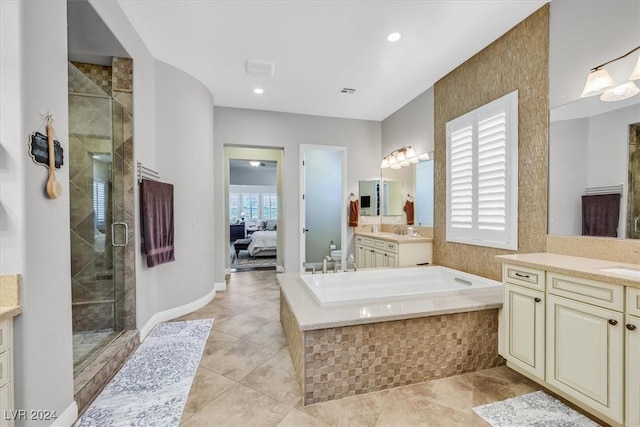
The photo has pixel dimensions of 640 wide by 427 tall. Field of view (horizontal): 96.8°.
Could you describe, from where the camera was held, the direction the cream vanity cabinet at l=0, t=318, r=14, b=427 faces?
facing the viewer and to the right of the viewer

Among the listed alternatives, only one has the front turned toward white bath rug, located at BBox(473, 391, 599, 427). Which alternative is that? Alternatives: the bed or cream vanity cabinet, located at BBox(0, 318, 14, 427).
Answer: the cream vanity cabinet

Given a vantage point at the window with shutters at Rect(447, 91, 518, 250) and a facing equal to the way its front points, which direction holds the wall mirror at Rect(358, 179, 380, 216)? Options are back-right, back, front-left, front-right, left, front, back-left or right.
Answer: right

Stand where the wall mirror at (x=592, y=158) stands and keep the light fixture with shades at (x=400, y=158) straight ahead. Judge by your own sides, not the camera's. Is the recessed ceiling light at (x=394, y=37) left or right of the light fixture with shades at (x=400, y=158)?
left

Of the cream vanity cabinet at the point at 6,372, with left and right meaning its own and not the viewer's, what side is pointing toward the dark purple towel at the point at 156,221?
left

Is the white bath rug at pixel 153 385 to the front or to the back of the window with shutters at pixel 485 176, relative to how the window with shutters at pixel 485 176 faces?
to the front

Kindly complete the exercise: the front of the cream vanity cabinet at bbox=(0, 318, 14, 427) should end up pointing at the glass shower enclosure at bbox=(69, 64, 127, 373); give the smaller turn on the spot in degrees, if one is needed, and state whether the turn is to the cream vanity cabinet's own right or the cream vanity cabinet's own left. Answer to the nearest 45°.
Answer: approximately 135° to the cream vanity cabinet's own left

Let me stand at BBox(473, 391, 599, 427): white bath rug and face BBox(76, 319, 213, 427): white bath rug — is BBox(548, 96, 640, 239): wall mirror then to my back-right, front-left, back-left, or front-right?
back-right

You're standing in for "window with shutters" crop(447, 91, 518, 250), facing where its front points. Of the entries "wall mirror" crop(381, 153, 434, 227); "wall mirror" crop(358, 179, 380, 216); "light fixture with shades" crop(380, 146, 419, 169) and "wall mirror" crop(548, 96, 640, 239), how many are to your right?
3

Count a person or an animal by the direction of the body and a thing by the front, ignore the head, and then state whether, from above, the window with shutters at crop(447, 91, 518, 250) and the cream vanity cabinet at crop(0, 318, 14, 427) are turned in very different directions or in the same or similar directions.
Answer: very different directions

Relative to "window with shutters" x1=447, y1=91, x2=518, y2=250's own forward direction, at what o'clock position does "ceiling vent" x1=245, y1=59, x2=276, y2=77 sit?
The ceiling vent is roughly at 1 o'clock from the window with shutters.

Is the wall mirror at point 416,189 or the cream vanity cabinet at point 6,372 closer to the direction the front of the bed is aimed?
the cream vanity cabinet
